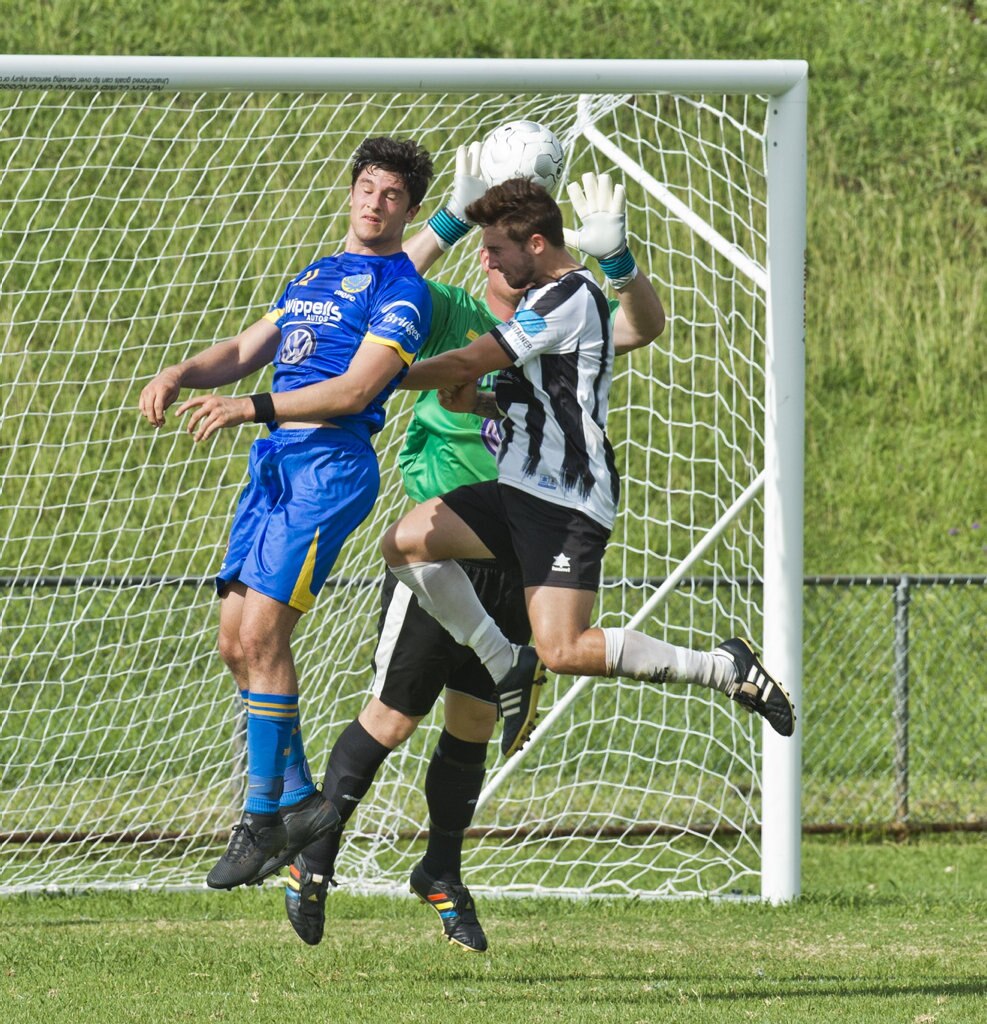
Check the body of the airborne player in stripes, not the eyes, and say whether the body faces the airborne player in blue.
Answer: yes

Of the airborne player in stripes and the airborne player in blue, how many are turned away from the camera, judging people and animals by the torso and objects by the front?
0

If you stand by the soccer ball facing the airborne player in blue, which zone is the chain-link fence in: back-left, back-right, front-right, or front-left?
back-right

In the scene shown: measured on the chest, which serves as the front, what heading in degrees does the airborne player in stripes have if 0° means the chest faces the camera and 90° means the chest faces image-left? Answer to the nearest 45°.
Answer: approximately 90°

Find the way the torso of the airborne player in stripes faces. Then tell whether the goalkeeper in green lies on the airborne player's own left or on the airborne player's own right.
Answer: on the airborne player's own right

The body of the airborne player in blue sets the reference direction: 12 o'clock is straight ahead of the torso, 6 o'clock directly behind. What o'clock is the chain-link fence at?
The chain-link fence is roughly at 6 o'clock from the airborne player in blue.

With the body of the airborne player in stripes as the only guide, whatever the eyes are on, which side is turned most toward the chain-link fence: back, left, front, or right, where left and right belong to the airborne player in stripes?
right

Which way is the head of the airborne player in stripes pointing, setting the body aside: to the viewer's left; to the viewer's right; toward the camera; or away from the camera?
to the viewer's left

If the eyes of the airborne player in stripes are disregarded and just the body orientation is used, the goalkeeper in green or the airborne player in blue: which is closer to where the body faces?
the airborne player in blue

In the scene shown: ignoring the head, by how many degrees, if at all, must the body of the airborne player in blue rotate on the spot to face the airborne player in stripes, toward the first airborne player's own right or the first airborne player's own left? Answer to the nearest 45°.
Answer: approximately 135° to the first airborne player's own left
